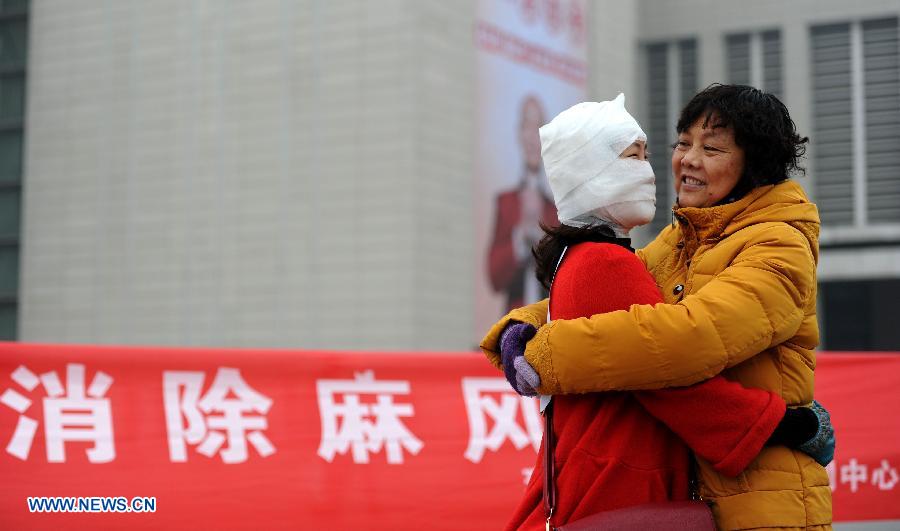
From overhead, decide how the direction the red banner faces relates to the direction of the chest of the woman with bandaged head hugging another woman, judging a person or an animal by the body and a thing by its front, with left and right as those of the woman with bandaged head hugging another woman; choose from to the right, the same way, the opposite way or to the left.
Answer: to the right

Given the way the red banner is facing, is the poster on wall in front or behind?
behind

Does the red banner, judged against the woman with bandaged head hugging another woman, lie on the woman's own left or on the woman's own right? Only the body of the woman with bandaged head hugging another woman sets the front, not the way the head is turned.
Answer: on the woman's own left

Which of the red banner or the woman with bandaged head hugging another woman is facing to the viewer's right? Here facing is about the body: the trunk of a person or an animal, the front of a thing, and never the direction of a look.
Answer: the woman with bandaged head hugging another woman

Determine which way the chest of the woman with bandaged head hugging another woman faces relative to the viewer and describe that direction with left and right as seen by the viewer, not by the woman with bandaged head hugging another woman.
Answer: facing to the right of the viewer

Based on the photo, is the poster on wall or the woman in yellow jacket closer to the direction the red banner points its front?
the woman in yellow jacket

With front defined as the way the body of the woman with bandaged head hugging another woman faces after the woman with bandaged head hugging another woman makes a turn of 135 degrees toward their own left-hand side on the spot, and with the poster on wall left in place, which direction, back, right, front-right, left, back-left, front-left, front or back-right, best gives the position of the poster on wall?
front-right

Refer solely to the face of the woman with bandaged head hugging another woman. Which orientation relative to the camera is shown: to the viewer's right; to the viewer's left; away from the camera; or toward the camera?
to the viewer's right

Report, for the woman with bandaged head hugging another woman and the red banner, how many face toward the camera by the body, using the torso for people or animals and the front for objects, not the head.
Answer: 1

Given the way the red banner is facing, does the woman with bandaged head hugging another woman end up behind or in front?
in front
